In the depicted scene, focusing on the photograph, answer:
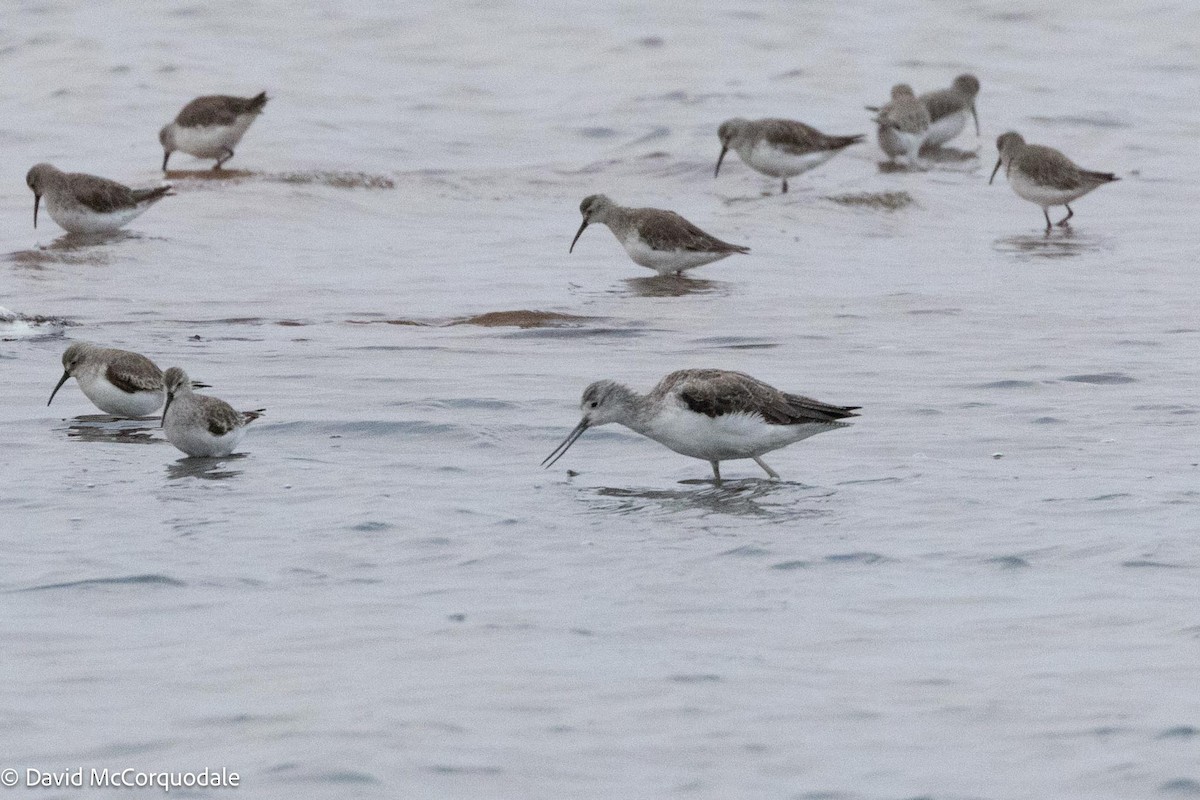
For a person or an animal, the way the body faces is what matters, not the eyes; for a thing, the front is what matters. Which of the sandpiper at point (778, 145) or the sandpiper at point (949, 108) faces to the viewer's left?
the sandpiper at point (778, 145)

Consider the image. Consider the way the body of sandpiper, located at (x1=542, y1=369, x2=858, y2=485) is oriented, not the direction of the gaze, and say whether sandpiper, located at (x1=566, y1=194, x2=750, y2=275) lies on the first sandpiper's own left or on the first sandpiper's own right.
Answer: on the first sandpiper's own right

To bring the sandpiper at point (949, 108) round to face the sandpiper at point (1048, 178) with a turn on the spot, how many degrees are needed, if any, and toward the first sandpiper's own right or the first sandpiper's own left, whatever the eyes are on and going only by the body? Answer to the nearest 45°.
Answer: approximately 90° to the first sandpiper's own right

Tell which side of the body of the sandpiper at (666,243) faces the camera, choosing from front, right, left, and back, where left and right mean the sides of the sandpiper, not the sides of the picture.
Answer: left

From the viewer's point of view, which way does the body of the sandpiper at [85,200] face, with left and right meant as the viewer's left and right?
facing to the left of the viewer

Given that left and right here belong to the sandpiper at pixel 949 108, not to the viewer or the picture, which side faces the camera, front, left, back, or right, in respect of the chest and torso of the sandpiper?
right

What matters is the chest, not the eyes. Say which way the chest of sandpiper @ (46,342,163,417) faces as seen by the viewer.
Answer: to the viewer's left

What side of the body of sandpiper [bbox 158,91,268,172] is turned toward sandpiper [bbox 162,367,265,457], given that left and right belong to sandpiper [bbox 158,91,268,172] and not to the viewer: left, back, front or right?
left

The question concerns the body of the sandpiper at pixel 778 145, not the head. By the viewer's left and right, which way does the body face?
facing to the left of the viewer

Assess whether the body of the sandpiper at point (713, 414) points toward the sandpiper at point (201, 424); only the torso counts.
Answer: yes

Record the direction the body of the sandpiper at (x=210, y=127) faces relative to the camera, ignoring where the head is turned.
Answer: to the viewer's left
